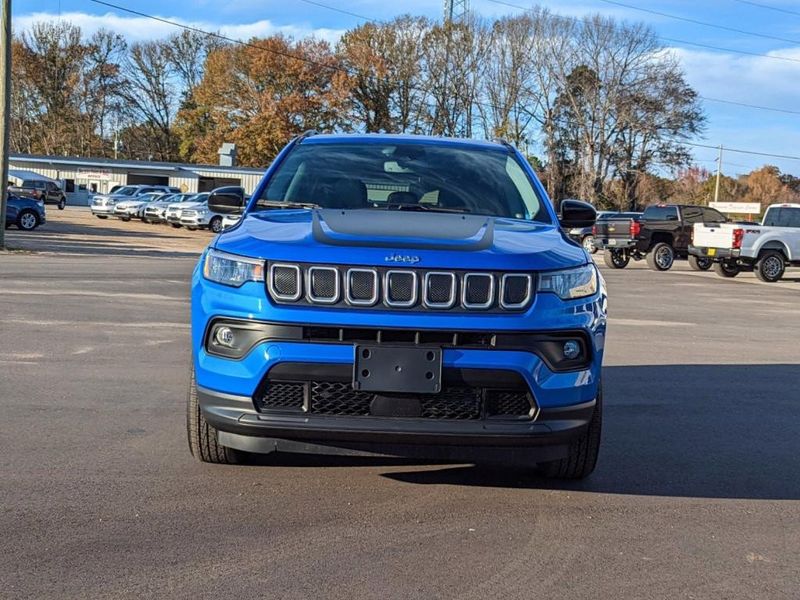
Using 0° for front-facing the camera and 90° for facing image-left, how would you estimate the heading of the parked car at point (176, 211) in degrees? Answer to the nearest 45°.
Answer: approximately 45°

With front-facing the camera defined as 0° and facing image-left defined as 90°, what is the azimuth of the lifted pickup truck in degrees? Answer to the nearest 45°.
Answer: approximately 225°

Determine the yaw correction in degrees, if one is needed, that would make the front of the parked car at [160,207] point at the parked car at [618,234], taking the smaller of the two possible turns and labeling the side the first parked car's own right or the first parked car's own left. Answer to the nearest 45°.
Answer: approximately 90° to the first parked car's own left

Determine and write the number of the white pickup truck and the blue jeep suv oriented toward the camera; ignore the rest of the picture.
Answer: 1

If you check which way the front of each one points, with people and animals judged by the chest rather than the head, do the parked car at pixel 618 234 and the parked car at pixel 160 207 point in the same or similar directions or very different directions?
very different directions

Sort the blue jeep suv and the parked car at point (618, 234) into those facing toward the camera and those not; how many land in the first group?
1

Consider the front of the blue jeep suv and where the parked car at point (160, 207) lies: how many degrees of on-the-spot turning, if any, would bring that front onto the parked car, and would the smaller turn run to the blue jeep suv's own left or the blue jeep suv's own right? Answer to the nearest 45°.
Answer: approximately 180°

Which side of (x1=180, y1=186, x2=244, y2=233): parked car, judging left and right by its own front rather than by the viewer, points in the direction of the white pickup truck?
left

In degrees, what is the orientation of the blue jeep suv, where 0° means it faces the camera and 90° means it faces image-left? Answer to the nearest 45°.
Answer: approximately 0°

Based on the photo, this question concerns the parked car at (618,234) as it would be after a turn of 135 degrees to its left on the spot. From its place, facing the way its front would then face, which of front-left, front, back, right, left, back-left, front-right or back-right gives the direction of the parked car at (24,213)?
front

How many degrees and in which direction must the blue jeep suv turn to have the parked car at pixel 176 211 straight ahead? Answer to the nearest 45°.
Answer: approximately 180°
